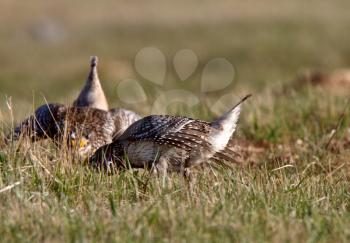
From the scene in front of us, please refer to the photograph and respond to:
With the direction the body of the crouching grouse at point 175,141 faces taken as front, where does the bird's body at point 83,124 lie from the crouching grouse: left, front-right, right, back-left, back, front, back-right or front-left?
front-right

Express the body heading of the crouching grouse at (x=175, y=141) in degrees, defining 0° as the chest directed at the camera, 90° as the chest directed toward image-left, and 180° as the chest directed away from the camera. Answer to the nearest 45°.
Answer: approximately 90°
